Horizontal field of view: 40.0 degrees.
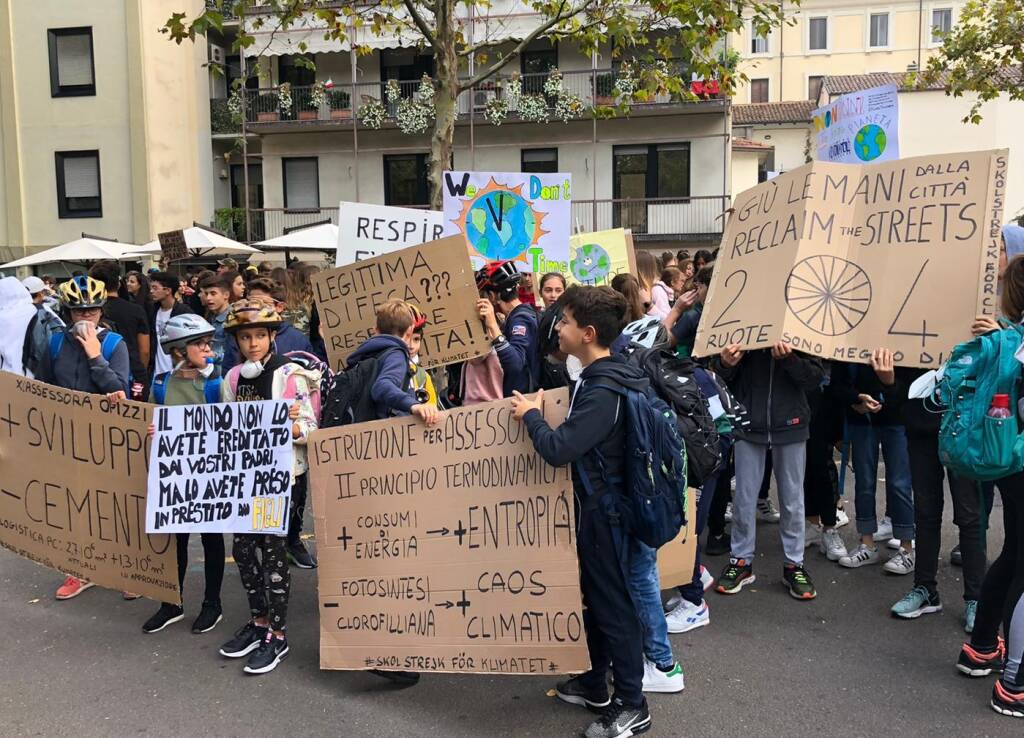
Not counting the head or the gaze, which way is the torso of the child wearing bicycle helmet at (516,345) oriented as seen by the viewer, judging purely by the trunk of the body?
to the viewer's left

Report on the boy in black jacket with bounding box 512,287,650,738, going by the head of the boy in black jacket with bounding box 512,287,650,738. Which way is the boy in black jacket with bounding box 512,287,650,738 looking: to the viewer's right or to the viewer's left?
to the viewer's left

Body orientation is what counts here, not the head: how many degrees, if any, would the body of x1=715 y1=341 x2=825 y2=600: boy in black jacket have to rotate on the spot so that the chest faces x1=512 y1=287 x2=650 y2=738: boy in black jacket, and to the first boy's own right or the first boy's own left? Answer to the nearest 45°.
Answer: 0° — they already face them

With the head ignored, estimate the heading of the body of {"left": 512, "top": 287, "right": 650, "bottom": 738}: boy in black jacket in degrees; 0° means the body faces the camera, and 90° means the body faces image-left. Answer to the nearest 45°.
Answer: approximately 90°

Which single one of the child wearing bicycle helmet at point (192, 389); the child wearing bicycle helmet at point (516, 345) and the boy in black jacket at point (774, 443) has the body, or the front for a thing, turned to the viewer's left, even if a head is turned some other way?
the child wearing bicycle helmet at point (516, 345)

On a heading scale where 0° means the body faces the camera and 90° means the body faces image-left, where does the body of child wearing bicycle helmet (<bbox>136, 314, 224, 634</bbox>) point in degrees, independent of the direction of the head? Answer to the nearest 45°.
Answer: approximately 0°

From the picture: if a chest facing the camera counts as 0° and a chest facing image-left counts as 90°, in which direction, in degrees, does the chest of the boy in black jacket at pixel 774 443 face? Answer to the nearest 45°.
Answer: approximately 0°

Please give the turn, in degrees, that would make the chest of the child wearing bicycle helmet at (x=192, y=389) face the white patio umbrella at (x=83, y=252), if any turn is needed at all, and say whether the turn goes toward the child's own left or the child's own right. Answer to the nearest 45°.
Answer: approximately 180°

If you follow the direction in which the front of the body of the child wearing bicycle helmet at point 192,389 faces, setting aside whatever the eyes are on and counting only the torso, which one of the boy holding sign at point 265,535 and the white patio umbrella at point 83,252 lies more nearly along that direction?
the boy holding sign

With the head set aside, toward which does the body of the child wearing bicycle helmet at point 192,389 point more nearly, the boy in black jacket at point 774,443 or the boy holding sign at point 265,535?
the boy holding sign
